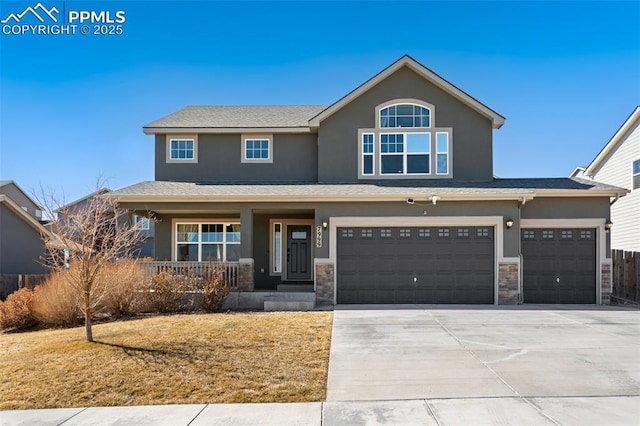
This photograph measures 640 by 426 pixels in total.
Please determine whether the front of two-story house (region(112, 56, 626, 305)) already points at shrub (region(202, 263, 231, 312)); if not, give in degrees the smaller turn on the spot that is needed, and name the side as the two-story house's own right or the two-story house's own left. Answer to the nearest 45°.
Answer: approximately 45° to the two-story house's own right

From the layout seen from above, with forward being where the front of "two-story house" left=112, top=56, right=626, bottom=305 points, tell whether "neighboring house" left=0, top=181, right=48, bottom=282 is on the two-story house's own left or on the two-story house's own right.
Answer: on the two-story house's own right

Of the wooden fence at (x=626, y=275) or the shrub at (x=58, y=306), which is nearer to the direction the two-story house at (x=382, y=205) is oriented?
the shrub

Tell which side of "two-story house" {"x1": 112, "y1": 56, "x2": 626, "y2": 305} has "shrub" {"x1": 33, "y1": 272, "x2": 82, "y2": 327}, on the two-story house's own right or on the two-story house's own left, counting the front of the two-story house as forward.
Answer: on the two-story house's own right

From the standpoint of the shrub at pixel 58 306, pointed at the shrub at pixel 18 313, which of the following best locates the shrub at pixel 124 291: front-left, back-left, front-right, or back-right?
back-right

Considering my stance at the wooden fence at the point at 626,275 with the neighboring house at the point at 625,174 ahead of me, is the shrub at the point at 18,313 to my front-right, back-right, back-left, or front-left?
back-left

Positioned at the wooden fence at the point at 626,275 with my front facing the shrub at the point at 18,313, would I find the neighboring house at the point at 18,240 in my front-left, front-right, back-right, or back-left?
front-right

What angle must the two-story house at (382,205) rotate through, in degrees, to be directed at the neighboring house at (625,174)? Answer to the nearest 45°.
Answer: approximately 135° to its left

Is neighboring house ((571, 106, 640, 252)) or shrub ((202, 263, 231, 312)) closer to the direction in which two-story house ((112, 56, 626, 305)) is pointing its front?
the shrub

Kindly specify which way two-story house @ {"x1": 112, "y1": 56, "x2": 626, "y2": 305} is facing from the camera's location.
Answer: facing the viewer
